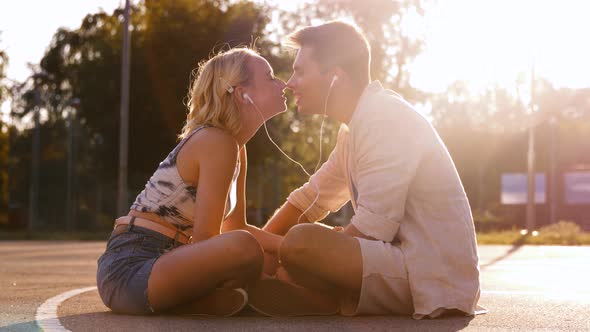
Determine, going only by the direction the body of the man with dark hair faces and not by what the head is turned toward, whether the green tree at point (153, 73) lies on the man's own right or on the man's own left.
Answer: on the man's own right

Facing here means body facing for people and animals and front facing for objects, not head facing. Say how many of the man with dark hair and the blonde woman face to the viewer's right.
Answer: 1

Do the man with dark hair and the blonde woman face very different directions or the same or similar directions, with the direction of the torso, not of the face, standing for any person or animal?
very different directions

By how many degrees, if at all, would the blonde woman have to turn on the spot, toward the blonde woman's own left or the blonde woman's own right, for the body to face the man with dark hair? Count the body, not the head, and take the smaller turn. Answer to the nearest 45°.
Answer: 0° — they already face them

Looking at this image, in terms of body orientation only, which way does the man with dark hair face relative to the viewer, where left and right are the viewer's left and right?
facing to the left of the viewer

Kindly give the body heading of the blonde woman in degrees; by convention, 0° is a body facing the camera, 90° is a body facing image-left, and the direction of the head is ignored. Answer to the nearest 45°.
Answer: approximately 270°

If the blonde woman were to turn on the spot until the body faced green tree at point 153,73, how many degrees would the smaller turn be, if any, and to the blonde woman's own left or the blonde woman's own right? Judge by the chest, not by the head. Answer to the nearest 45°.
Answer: approximately 90° to the blonde woman's own left

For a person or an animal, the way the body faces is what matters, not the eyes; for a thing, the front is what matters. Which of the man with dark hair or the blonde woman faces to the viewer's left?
the man with dark hair

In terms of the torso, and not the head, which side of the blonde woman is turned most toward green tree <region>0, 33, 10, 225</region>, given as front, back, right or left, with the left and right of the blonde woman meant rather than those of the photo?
left
